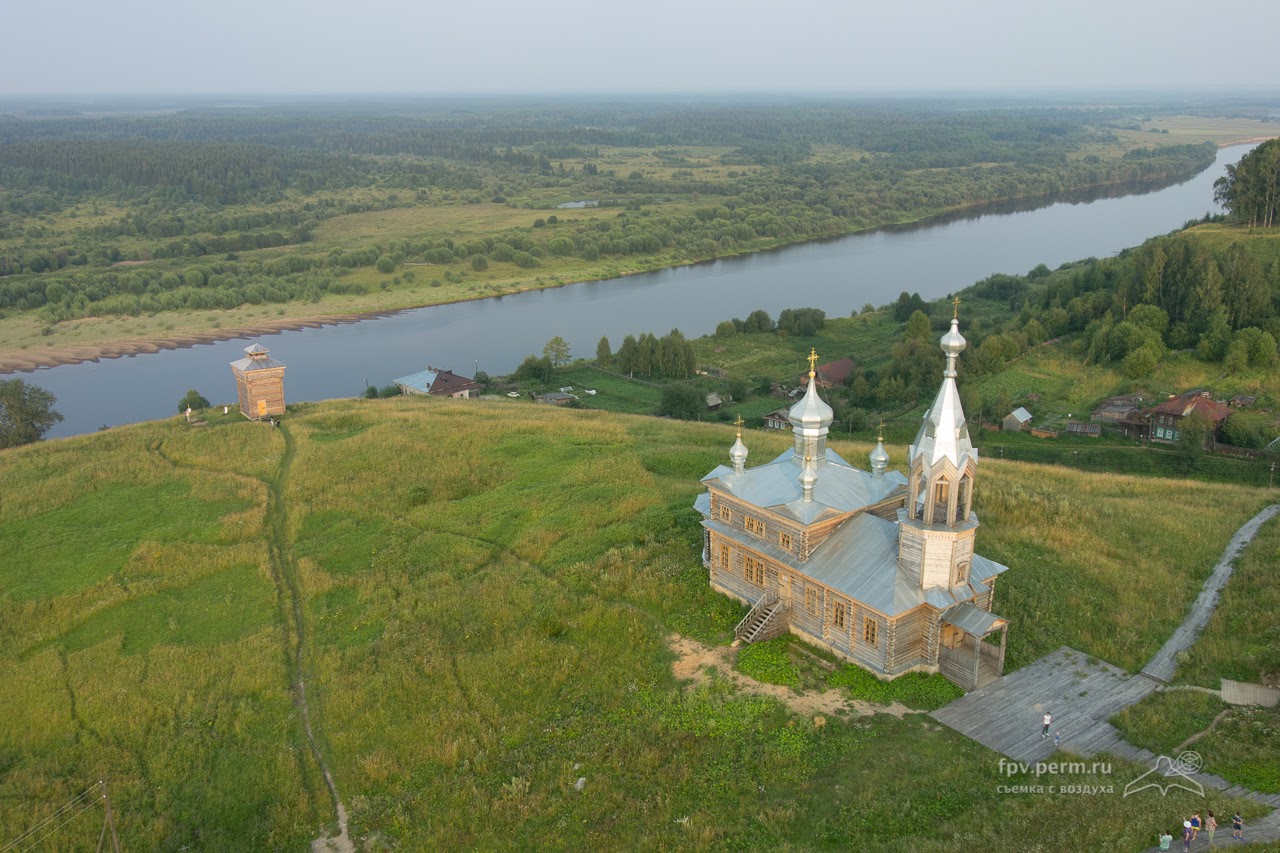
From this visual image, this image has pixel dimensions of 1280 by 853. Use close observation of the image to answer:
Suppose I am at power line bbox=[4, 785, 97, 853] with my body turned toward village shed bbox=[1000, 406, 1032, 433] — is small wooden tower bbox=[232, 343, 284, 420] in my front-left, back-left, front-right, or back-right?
front-left

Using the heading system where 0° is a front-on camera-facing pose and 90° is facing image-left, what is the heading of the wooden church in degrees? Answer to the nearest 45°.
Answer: approximately 315°

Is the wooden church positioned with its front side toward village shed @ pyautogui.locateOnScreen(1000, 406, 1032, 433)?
no

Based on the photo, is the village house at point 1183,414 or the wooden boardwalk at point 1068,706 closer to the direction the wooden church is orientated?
the wooden boardwalk

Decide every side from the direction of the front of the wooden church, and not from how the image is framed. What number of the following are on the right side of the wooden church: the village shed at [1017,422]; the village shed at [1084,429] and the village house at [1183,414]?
0

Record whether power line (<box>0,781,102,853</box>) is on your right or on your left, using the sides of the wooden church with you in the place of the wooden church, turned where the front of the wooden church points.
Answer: on your right

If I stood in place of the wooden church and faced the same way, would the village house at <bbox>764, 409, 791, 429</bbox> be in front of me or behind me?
behind

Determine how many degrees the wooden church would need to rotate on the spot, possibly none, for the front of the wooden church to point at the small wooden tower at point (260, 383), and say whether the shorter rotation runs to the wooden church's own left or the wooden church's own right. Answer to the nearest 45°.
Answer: approximately 180°

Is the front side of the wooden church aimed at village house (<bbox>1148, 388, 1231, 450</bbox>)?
no

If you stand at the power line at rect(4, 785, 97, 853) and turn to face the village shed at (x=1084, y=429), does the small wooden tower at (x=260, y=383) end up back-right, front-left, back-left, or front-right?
front-left

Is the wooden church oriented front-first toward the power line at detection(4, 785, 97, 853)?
no
